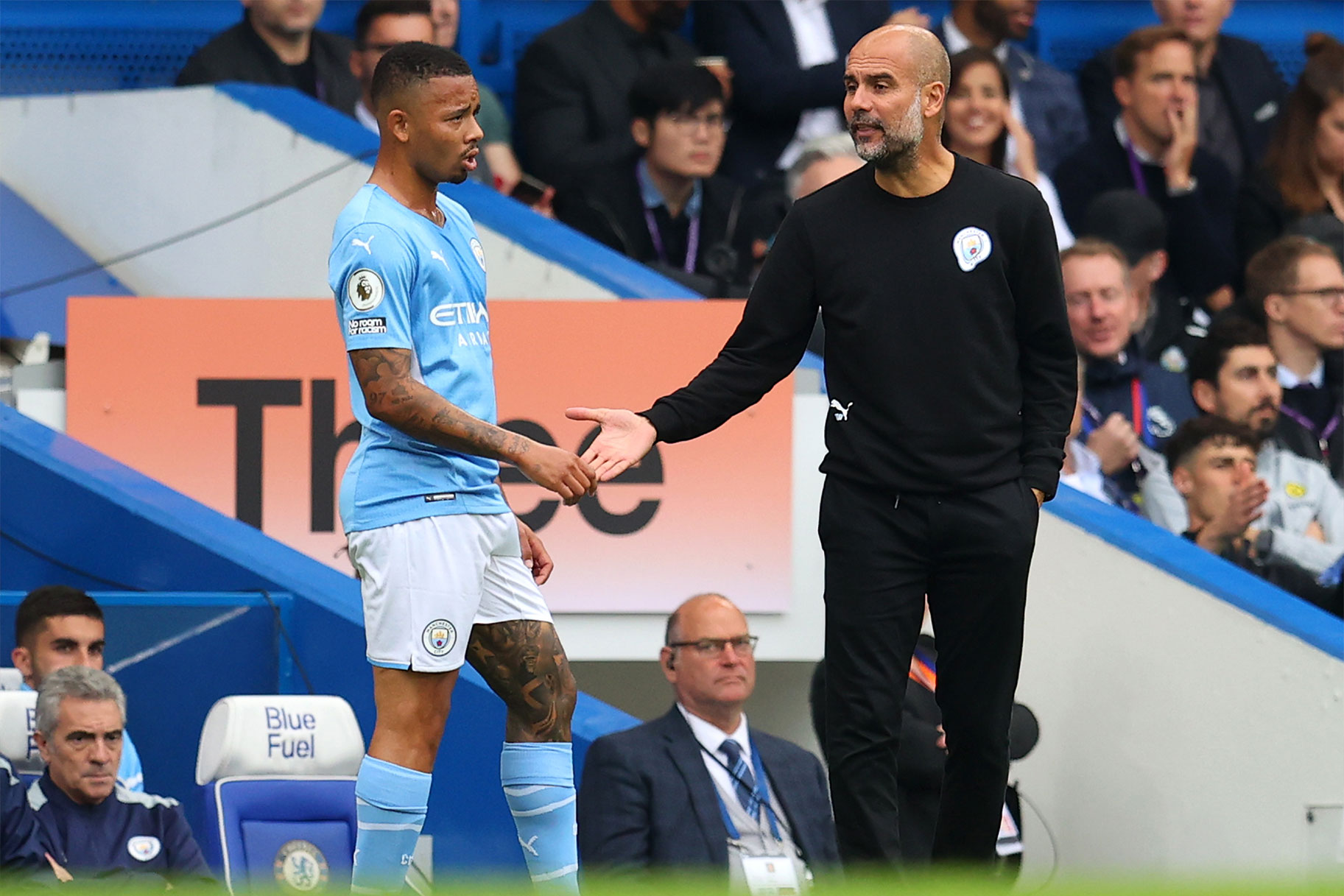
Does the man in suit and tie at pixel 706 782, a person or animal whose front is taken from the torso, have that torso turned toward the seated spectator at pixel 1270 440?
no

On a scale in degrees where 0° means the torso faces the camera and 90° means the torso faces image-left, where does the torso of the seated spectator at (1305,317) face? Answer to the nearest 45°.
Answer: approximately 315°

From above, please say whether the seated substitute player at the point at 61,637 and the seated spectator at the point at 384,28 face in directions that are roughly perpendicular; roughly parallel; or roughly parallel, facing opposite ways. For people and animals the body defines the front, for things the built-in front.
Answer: roughly parallel

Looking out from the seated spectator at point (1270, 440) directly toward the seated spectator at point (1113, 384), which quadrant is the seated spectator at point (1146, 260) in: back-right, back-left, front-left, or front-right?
front-right

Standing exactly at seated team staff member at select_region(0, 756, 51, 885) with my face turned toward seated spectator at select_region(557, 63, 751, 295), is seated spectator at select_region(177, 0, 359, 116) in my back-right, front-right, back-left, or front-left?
front-left

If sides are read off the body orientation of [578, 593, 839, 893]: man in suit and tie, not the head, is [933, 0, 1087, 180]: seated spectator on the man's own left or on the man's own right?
on the man's own left

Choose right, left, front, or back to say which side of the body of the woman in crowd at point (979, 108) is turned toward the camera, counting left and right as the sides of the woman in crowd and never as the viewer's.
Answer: front

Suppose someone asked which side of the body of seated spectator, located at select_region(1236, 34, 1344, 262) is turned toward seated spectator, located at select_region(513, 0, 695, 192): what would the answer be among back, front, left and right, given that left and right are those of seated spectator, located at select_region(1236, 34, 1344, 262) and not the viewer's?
right

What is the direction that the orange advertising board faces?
toward the camera

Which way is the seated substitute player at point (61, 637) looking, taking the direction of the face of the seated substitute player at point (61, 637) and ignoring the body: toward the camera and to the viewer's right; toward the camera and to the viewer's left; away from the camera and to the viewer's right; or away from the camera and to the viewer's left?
toward the camera and to the viewer's right

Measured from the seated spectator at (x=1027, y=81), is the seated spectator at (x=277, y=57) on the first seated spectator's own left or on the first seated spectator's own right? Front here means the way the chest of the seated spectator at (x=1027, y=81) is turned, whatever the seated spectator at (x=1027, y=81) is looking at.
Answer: on the first seated spectator's own right

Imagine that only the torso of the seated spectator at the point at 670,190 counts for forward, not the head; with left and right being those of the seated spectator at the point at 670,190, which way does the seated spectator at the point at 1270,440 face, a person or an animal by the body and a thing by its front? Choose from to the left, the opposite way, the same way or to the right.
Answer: the same way

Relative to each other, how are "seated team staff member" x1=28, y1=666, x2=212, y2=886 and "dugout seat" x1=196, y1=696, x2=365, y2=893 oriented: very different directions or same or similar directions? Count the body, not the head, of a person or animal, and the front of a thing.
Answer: same or similar directions

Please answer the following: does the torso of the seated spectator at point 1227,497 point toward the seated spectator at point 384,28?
no

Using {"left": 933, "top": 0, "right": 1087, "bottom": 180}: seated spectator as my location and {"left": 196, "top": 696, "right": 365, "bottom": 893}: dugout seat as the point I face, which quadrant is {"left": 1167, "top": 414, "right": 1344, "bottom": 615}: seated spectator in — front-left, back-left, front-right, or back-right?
front-left

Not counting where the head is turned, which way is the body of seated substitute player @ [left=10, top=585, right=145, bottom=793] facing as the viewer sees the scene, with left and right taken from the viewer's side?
facing the viewer and to the right of the viewer
